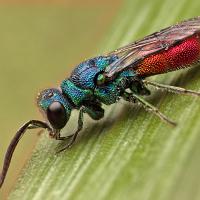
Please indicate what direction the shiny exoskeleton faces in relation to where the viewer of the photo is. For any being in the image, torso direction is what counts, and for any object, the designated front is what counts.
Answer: facing to the left of the viewer
